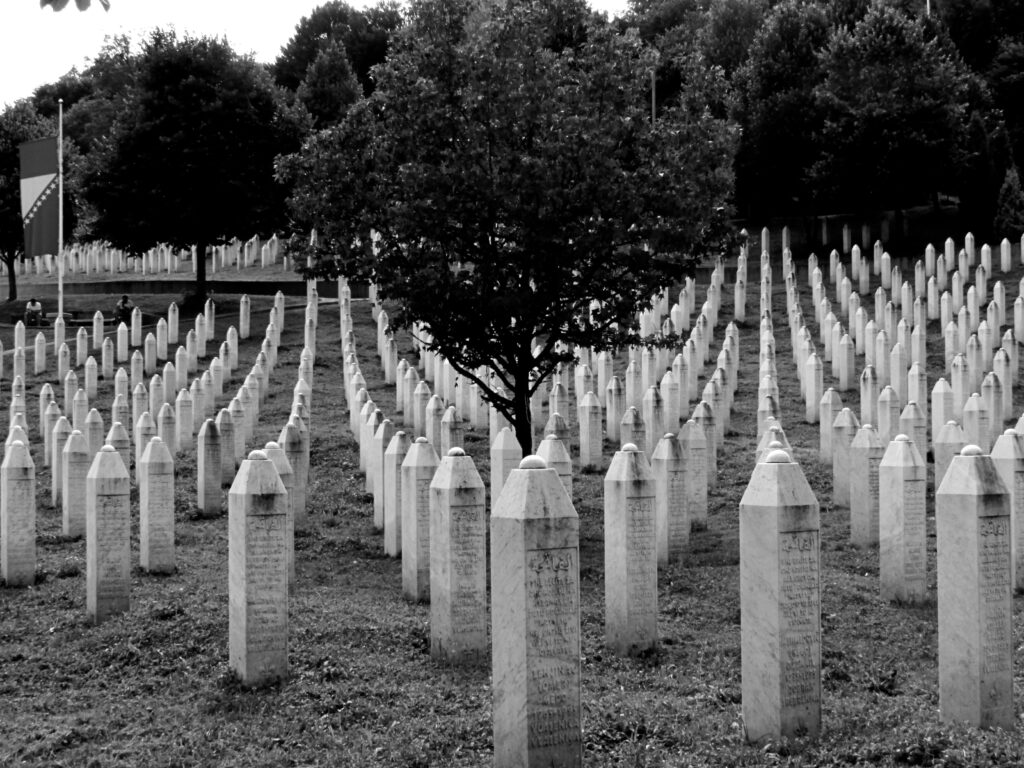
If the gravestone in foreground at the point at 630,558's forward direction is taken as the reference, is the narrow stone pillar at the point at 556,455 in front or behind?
behind

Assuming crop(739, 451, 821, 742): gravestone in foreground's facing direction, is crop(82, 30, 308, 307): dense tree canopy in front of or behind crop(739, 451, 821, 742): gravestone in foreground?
behind

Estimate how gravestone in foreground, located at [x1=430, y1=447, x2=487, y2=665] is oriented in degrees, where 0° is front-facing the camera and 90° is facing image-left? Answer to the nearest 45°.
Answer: approximately 315°

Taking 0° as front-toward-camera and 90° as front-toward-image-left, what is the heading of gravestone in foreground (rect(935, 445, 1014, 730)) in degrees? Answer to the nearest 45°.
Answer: approximately 315°

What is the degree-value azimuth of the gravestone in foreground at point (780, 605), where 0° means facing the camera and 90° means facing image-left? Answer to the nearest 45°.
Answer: approximately 315°

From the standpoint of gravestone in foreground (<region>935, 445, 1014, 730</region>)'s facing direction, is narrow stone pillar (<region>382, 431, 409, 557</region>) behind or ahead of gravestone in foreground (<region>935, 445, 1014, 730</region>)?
behind

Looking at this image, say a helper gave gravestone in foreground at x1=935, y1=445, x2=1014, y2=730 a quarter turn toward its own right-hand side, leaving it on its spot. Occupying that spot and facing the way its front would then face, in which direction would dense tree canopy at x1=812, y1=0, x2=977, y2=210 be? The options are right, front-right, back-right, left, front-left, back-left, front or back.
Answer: back-right
